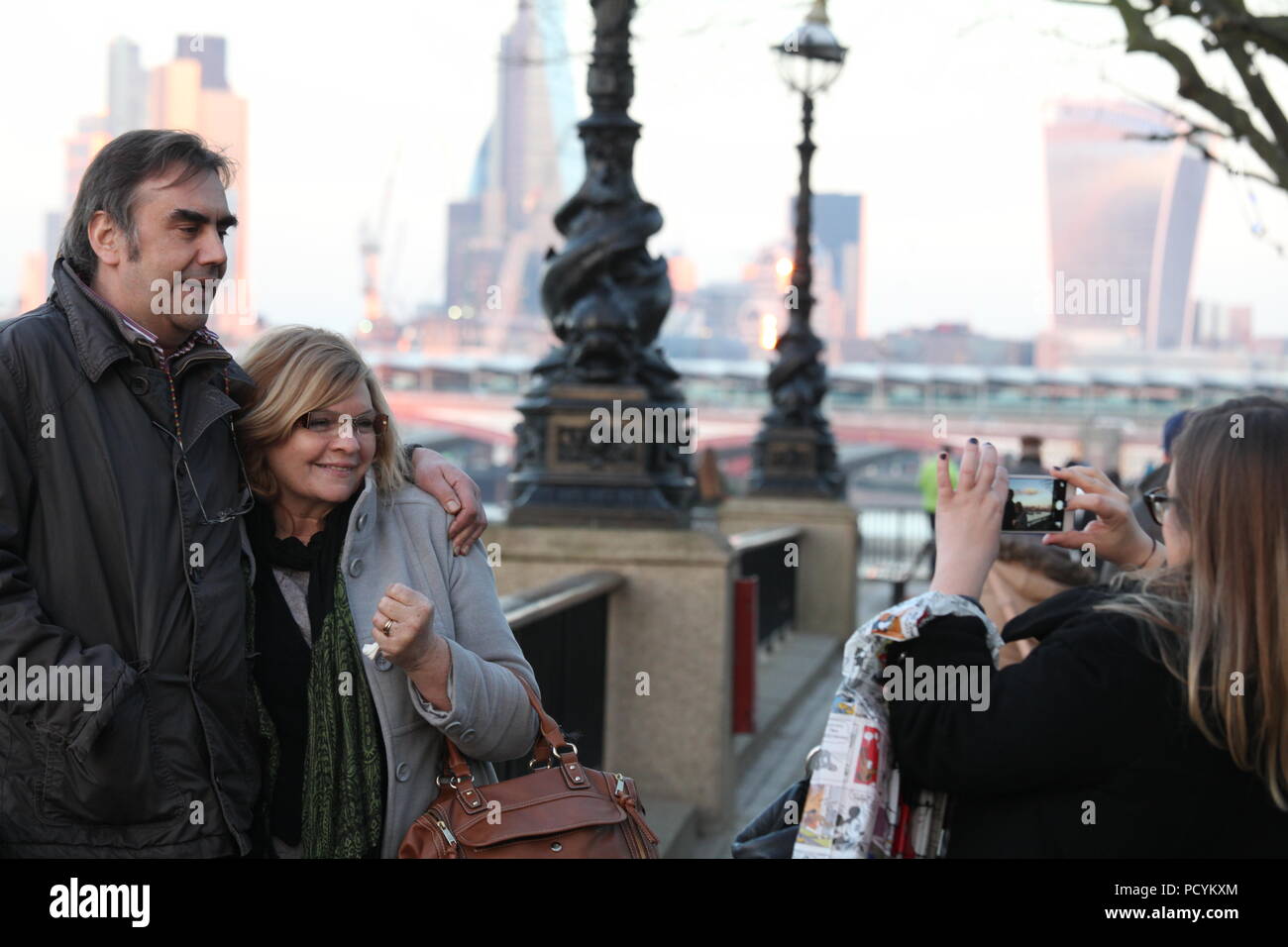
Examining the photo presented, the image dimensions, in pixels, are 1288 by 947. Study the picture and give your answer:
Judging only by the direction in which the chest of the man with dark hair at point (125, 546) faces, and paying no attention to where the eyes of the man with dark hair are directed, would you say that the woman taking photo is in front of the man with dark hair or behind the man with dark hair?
in front

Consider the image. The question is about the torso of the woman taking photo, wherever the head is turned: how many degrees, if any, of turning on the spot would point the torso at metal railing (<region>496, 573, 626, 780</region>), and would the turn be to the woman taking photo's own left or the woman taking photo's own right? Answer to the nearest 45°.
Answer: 0° — they already face it

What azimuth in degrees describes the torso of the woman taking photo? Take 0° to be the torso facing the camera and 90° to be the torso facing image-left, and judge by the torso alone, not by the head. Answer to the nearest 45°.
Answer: approximately 135°

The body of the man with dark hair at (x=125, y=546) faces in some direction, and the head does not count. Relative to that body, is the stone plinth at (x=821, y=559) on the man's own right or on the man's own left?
on the man's own left

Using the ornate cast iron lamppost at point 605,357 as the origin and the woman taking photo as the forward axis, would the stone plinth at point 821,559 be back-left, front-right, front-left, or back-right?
back-left

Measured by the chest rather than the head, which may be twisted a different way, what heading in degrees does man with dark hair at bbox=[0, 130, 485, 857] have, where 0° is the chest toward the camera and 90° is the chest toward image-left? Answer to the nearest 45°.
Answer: approximately 315°

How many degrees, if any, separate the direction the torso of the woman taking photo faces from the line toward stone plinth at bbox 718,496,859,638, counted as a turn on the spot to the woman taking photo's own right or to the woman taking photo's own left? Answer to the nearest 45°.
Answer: approximately 45° to the woman taking photo's own right
